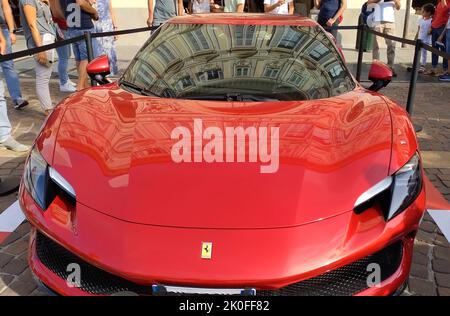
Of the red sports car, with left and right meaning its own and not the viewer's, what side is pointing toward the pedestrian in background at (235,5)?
back

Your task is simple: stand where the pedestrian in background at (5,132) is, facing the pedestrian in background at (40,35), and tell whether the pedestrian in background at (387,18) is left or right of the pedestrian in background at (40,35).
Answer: right

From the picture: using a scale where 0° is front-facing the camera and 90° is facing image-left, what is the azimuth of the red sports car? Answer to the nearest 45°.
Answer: approximately 0°

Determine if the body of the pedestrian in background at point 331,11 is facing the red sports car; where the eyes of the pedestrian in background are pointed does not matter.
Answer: yes
